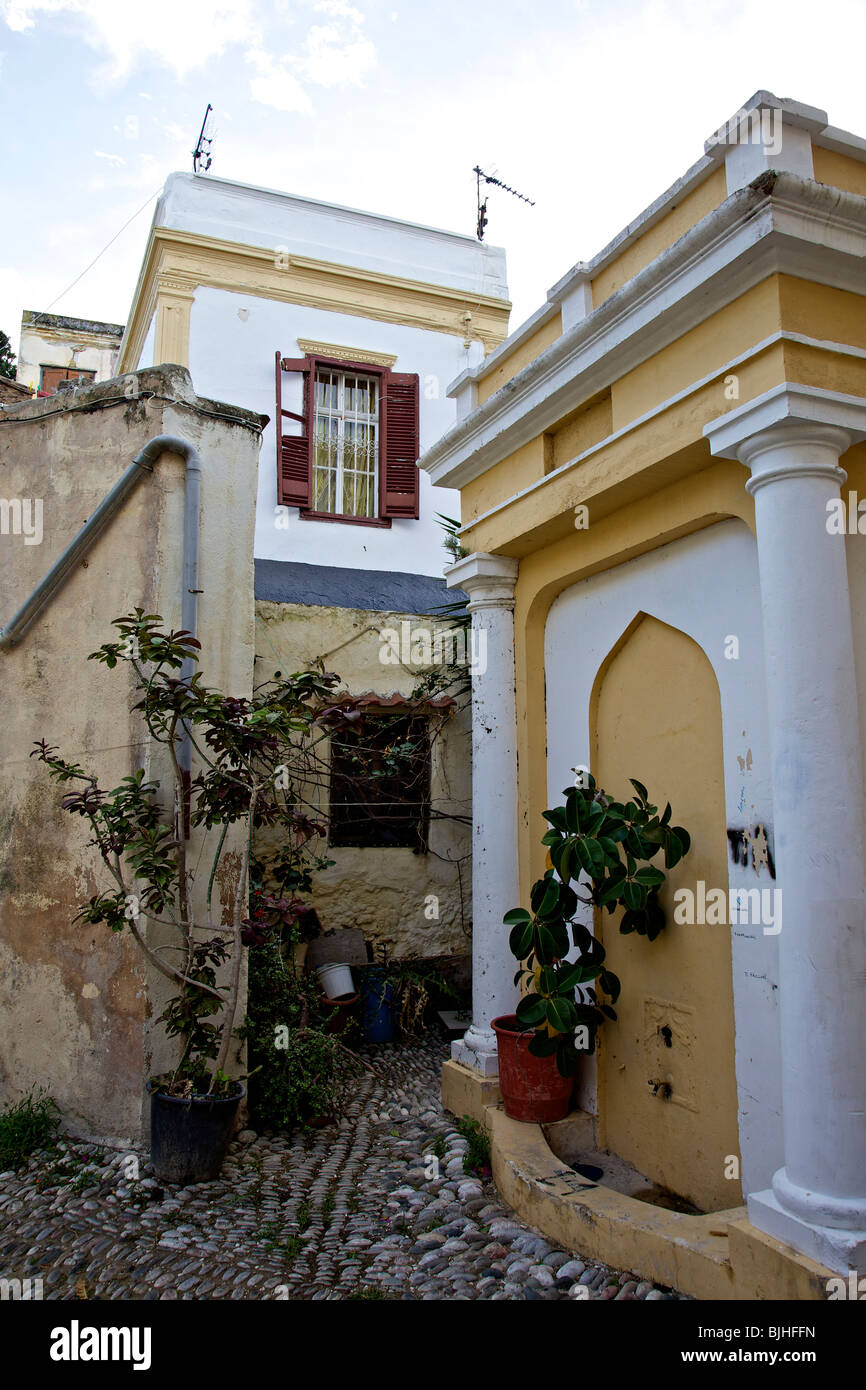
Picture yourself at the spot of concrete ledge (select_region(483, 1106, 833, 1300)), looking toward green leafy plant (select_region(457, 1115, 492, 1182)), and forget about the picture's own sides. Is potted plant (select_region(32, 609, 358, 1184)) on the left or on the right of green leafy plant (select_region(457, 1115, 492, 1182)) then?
left

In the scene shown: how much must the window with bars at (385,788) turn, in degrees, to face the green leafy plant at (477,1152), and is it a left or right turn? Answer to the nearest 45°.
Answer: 0° — it already faces it

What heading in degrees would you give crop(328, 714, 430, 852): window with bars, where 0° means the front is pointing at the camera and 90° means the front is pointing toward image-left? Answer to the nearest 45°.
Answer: approximately 0°

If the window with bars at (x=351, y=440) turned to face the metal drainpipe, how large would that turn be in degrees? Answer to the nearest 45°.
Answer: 0° — it already faces it

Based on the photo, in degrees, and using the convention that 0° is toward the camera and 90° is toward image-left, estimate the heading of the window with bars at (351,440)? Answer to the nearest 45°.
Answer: approximately 0°

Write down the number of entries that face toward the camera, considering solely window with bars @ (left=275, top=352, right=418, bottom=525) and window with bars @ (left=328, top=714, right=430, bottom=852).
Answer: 2
